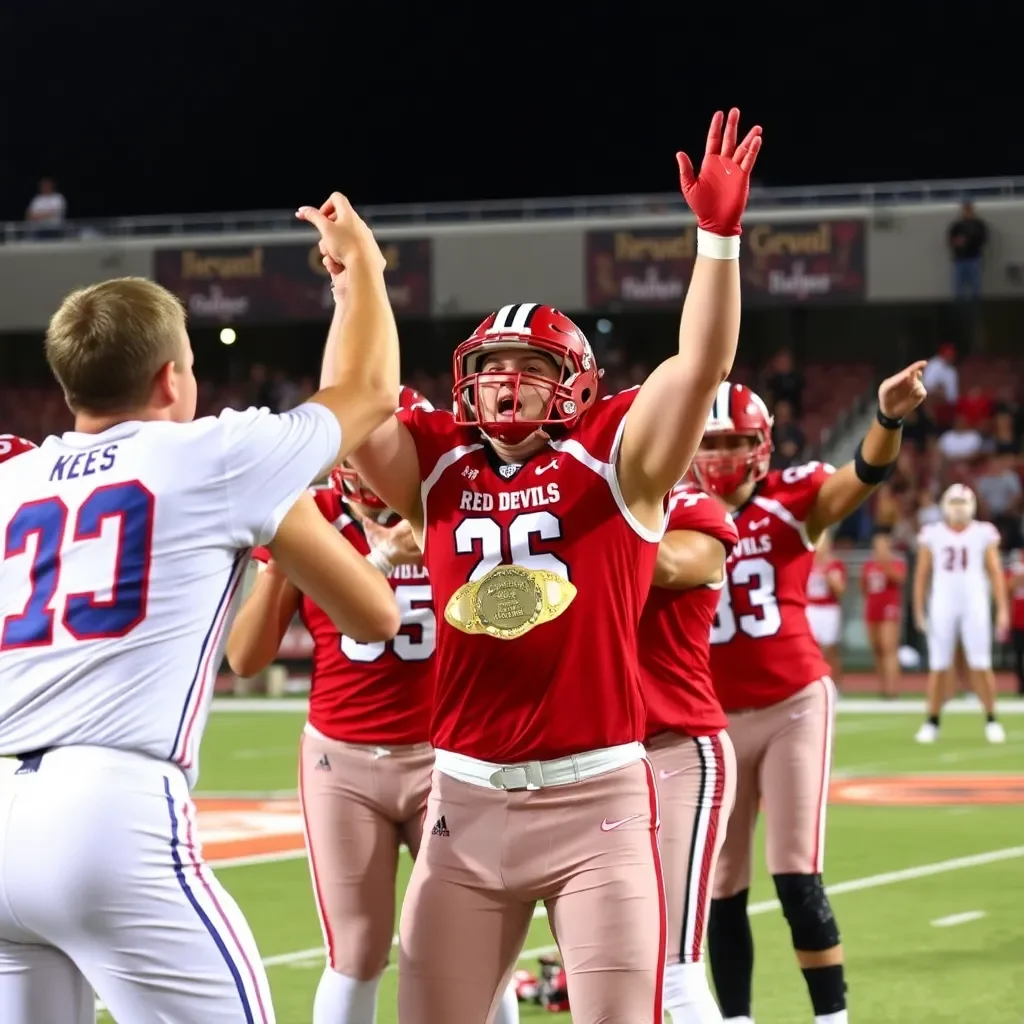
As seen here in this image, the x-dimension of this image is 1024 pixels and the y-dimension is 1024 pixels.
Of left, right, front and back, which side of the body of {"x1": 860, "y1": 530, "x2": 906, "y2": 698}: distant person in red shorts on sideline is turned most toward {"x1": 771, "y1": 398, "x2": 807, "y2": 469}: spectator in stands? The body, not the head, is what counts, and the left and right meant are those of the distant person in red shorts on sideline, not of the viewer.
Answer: back

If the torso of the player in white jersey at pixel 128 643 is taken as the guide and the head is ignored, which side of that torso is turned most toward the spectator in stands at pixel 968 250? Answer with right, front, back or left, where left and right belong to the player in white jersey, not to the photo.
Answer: front

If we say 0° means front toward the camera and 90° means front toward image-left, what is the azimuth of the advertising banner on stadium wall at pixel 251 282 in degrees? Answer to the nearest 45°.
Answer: approximately 0°

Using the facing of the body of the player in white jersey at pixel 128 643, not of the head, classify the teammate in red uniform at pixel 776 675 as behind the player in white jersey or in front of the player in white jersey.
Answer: in front

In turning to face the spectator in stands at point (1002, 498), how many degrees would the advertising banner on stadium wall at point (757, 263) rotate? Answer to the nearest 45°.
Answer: approximately 45° to its left

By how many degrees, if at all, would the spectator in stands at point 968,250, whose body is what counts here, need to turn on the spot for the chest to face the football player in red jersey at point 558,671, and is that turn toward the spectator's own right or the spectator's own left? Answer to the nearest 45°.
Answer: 0° — they already face them

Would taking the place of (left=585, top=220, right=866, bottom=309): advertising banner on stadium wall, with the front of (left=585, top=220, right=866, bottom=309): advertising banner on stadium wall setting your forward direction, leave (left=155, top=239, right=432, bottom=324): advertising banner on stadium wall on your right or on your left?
on your right

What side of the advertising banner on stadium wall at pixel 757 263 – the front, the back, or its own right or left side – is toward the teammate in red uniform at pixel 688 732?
front
